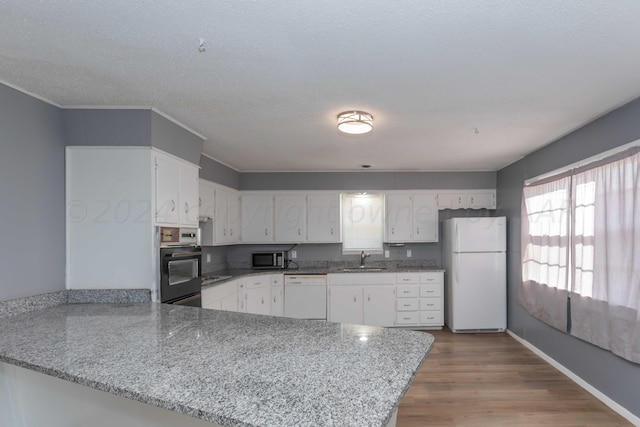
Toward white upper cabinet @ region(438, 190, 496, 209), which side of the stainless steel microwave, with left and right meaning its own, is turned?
left

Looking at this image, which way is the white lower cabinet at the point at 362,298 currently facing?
toward the camera

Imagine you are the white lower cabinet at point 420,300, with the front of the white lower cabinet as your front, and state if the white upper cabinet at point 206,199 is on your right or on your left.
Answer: on your right

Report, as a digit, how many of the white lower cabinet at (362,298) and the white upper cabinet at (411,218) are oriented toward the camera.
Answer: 2

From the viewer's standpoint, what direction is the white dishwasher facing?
toward the camera

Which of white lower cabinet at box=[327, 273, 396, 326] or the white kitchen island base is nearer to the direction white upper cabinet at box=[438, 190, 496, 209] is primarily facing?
the white kitchen island base

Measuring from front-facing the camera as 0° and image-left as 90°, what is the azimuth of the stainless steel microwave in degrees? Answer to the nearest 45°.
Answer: approximately 0°

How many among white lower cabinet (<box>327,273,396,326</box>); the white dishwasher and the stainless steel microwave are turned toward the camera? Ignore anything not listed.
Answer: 3

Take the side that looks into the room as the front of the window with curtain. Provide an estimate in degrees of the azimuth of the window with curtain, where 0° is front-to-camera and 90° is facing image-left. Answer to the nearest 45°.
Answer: approximately 45°

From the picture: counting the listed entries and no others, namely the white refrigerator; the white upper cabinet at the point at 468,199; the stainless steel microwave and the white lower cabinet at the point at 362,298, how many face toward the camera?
4

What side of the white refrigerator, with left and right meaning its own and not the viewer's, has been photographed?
front

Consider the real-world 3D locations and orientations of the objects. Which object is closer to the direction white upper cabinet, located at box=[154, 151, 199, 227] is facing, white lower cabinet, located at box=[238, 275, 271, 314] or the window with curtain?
the window with curtain

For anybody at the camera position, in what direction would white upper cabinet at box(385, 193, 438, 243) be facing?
facing the viewer

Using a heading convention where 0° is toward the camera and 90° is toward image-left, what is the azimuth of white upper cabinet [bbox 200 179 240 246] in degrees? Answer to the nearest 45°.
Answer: approximately 315°

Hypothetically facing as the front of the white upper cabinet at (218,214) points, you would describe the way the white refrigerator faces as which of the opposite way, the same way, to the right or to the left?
to the right
